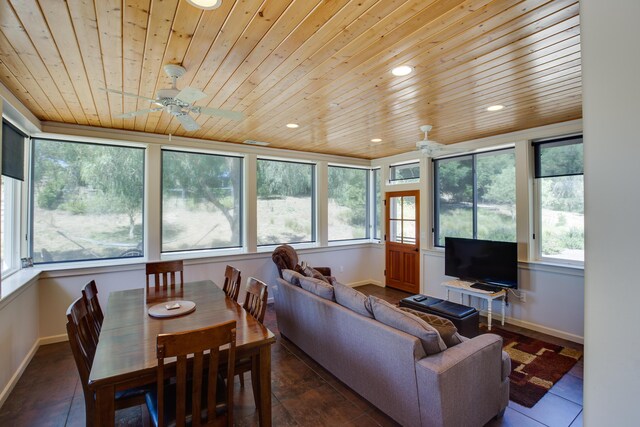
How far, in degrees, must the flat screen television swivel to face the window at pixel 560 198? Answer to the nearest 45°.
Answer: approximately 135° to its left

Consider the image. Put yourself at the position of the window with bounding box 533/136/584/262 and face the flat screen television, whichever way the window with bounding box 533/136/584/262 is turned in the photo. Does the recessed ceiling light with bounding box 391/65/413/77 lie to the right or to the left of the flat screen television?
left

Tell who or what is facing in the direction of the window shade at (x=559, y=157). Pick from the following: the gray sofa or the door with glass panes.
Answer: the gray sofa

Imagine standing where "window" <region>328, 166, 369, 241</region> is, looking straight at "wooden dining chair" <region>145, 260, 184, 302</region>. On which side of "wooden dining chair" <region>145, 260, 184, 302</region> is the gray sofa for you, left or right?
left

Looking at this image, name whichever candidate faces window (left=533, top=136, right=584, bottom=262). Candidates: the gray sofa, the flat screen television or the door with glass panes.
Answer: the gray sofa

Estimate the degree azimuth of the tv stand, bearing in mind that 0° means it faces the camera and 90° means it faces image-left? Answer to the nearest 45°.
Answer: approximately 45°

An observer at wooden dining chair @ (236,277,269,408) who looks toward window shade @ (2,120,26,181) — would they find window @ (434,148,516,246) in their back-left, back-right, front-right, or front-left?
back-right

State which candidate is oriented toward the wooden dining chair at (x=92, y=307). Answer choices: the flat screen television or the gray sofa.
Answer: the flat screen television

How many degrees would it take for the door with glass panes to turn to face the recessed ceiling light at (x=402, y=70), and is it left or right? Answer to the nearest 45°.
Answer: approximately 45° to its left

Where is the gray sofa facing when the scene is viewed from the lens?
facing away from the viewer and to the right of the viewer

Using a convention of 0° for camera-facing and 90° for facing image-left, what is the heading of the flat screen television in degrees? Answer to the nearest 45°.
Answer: approximately 45°

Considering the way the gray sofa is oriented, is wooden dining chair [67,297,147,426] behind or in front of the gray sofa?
behind

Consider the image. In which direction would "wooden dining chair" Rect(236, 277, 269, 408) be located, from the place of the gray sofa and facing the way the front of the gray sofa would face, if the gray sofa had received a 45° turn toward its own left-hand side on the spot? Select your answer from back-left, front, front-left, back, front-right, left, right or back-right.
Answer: left

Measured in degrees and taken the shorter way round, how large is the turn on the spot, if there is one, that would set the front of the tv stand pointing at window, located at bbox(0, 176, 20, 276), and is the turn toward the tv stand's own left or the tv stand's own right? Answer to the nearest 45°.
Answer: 0° — it already faces it
